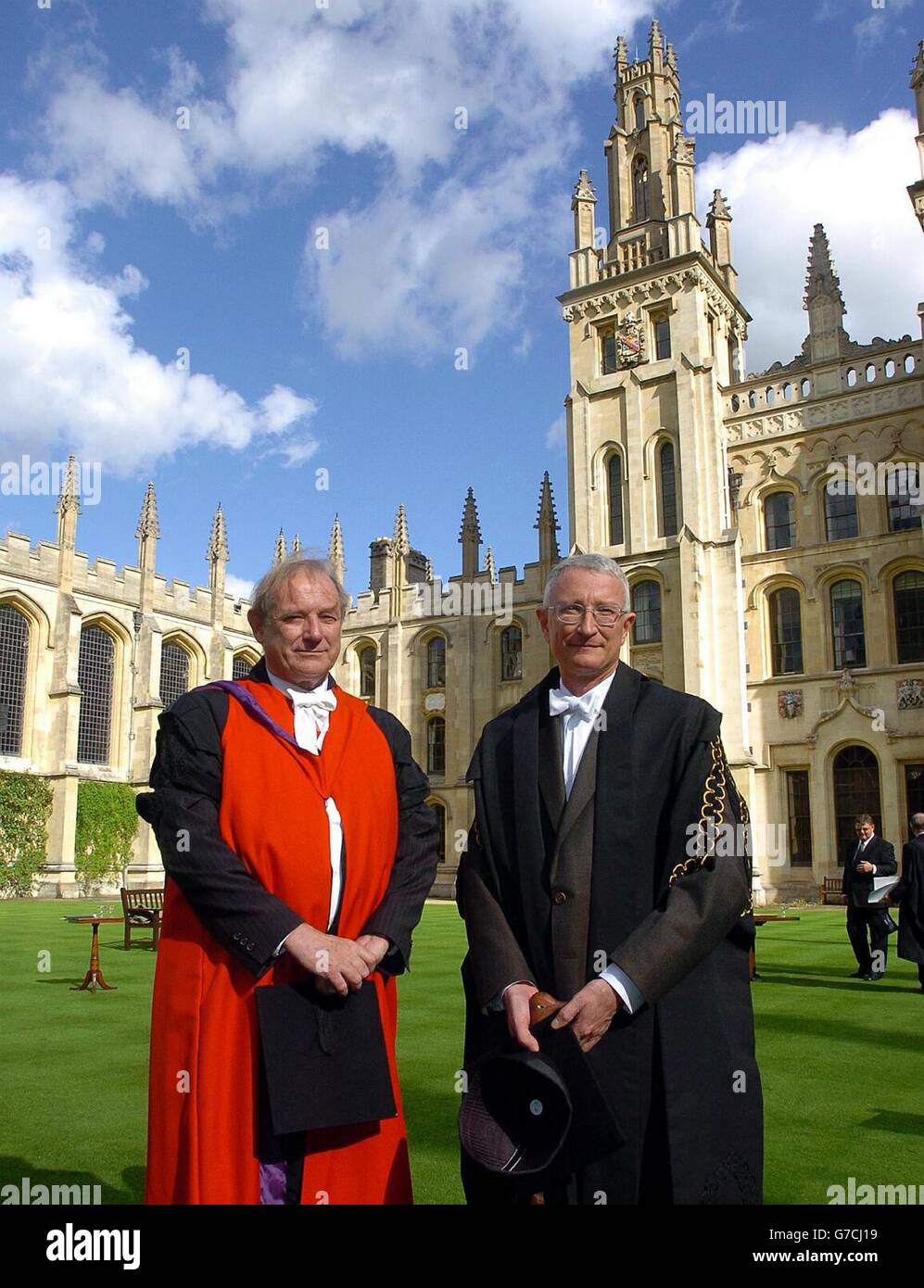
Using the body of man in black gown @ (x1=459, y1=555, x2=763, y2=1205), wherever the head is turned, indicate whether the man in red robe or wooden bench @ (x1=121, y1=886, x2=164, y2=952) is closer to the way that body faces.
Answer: the man in red robe

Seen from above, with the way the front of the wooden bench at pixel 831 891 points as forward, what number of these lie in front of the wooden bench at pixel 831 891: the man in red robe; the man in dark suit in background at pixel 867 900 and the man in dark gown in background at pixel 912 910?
3

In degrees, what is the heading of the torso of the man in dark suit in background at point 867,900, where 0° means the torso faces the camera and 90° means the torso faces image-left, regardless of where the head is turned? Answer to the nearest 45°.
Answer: approximately 45°

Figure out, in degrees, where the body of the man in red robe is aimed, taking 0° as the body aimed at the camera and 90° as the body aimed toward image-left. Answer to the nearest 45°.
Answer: approximately 315°

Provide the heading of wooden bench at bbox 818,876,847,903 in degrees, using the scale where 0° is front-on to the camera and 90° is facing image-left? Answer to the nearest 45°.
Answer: approximately 0°

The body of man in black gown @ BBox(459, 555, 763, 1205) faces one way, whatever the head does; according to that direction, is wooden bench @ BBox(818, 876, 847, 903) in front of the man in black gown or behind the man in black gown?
behind

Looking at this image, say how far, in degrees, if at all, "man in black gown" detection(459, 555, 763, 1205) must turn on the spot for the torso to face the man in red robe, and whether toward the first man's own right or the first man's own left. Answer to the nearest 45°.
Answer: approximately 45° to the first man's own right

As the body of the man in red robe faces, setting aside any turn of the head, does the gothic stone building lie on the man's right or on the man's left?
on the man's left

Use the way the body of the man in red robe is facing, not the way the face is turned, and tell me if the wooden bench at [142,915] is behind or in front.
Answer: behind
